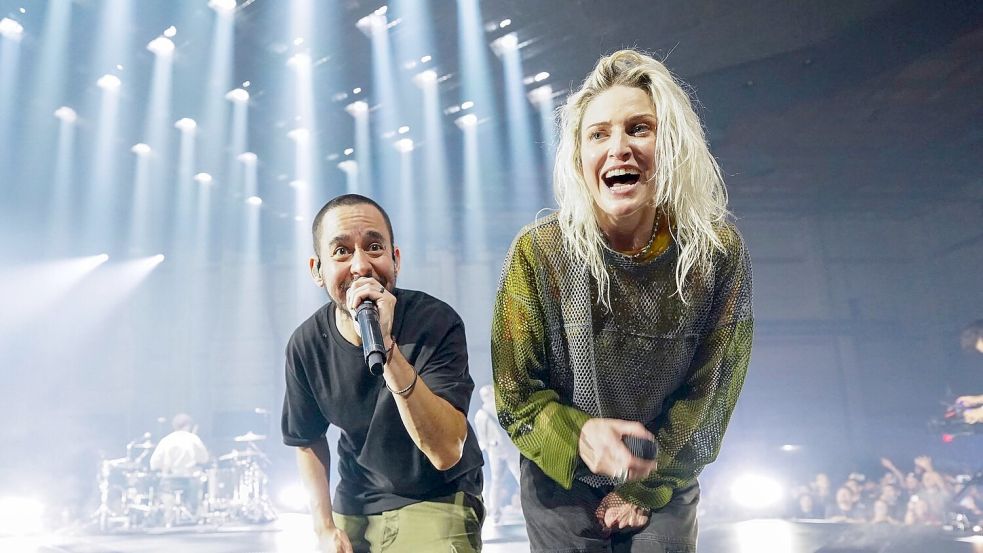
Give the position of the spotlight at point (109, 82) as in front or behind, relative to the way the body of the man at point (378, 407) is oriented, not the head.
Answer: behind

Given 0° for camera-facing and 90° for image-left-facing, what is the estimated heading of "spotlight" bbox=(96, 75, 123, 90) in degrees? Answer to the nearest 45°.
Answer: approximately 0°

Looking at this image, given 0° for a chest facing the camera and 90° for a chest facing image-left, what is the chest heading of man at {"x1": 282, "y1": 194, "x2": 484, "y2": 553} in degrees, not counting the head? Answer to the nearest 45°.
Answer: approximately 0°

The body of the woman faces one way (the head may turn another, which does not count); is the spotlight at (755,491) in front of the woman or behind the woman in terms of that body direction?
behind

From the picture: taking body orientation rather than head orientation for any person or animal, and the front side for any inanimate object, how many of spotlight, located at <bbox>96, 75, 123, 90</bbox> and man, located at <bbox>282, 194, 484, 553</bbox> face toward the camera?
2

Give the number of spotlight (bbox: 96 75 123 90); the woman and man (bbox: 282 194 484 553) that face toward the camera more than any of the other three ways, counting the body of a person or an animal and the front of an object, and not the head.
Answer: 3
